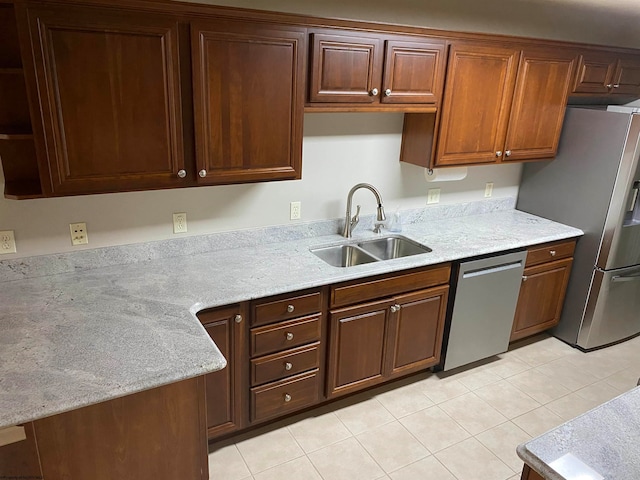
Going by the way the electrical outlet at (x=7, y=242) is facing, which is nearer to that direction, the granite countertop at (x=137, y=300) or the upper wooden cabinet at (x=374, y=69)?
the granite countertop

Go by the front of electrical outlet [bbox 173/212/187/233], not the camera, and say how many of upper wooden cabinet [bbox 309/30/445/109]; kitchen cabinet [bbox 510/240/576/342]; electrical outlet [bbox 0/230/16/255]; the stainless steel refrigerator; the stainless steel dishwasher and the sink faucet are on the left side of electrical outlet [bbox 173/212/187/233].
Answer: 5

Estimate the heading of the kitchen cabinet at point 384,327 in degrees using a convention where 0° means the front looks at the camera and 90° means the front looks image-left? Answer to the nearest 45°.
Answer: approximately 315°

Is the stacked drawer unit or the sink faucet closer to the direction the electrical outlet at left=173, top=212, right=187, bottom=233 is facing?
the stacked drawer unit

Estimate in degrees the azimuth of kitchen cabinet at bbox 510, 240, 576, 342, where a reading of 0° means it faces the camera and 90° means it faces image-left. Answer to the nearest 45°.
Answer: approximately 315°

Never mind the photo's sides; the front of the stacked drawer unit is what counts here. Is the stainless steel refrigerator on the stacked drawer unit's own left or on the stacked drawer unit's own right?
on the stacked drawer unit's own left

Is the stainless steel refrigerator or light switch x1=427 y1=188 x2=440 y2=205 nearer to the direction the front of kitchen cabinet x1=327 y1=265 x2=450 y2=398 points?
the stainless steel refrigerator
